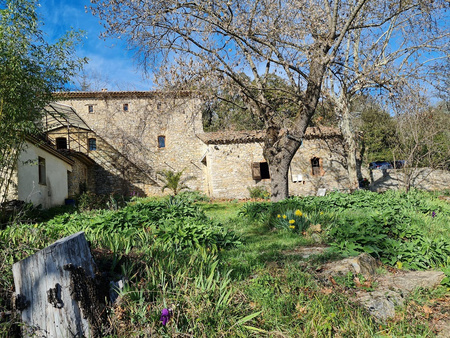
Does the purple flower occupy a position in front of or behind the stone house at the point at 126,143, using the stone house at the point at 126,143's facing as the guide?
in front

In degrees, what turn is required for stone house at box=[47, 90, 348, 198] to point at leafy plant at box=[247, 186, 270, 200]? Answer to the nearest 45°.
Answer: approximately 45° to its left

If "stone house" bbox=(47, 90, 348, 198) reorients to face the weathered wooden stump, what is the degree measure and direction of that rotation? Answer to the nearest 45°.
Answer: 0° — it already faces it

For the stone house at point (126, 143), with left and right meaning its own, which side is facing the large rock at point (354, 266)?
front

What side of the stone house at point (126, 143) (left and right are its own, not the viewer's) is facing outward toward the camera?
front

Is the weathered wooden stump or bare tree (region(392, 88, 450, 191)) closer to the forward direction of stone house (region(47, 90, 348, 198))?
the weathered wooden stump

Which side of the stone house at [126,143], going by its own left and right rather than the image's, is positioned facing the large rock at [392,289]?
front

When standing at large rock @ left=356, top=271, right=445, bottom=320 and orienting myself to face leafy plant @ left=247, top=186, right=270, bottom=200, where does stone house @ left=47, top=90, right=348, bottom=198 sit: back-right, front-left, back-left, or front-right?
front-left

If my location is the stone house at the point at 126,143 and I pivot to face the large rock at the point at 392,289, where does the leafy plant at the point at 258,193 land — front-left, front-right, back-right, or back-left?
front-left

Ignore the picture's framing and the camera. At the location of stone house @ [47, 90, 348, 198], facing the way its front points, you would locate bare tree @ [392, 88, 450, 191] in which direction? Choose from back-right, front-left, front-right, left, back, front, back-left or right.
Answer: front-left

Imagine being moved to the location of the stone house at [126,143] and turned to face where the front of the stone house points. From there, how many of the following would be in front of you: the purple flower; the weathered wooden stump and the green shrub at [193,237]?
3

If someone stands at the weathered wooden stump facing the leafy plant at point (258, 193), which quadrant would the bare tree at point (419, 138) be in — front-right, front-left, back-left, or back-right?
front-right

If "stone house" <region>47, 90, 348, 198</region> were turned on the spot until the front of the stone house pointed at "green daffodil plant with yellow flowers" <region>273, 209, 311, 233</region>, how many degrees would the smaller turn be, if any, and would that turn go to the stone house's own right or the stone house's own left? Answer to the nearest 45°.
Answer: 0° — it already faces it
